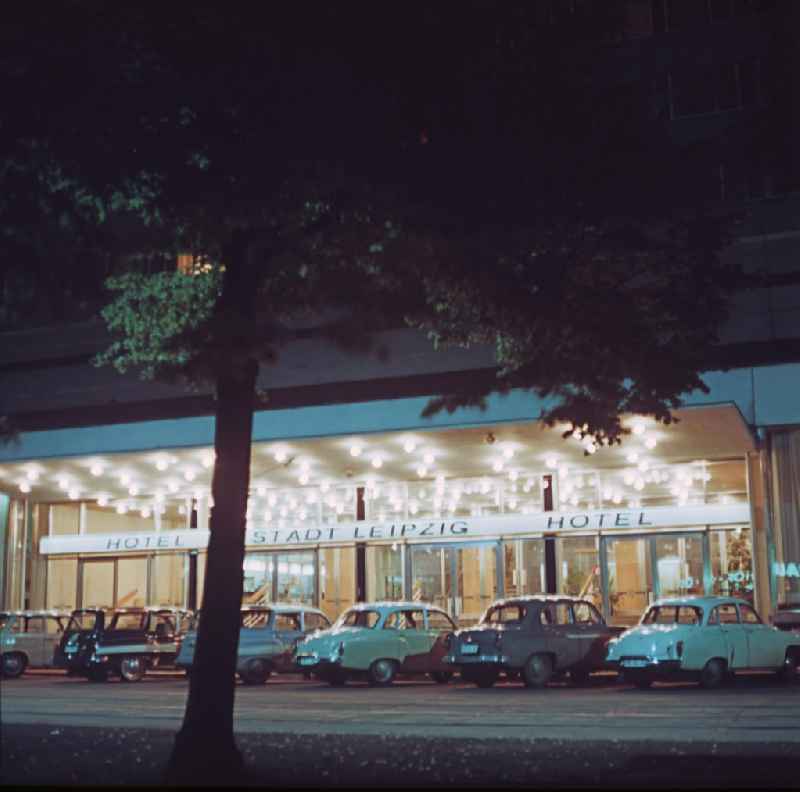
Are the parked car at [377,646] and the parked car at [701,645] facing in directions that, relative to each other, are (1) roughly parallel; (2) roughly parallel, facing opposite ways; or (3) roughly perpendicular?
roughly parallel

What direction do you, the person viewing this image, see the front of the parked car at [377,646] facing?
facing away from the viewer and to the right of the viewer

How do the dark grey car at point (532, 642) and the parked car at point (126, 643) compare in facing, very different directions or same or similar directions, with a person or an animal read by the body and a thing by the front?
same or similar directions

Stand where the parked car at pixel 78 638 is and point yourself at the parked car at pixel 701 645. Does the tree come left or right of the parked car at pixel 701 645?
right

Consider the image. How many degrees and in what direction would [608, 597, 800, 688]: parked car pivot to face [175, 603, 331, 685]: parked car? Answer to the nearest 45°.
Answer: approximately 135° to its left

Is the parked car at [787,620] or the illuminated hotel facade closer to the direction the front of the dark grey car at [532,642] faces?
the parked car

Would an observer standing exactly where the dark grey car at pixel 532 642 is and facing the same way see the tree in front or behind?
behind

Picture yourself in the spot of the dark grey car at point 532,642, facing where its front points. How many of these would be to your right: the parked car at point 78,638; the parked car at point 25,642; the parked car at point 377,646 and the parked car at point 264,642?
0

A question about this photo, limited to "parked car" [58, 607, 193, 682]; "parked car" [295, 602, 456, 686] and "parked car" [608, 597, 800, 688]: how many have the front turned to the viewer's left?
0

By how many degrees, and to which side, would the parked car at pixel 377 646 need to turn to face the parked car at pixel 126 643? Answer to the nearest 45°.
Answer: approximately 90° to its left

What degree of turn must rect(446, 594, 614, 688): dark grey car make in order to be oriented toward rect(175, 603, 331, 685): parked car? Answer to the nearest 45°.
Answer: approximately 135° to its left

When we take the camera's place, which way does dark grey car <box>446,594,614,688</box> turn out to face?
facing away from the viewer and to the right of the viewer

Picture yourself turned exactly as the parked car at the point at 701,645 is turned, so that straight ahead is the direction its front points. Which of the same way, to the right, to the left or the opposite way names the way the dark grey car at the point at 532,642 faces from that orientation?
the same way

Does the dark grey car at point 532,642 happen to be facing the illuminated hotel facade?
no

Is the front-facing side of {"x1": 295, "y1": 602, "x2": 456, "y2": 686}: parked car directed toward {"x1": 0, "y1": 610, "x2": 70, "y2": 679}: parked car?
no
